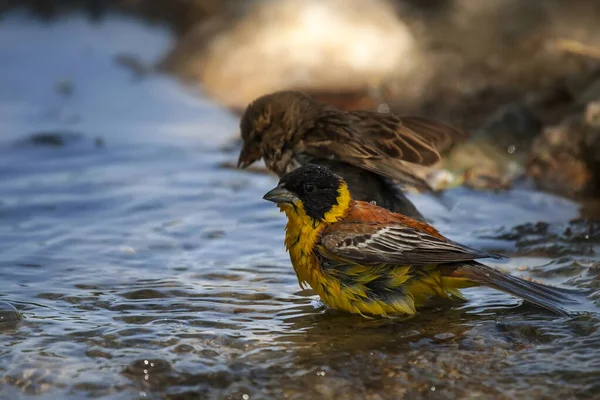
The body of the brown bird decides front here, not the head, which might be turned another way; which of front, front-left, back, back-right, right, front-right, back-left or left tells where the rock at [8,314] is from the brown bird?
front-left

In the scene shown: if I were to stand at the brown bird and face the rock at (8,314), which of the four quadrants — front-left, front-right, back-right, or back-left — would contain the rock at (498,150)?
back-right

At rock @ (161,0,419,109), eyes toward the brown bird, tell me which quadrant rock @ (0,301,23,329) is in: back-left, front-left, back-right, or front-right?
front-right

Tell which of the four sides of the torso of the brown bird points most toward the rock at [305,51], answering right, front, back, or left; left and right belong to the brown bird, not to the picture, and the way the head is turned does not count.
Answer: right

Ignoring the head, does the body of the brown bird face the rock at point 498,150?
no

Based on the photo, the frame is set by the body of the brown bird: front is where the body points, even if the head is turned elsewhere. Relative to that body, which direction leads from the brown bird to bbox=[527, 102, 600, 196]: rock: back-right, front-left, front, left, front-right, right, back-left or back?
back-right

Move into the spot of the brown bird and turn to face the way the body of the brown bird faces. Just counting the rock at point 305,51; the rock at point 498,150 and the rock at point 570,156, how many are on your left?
0

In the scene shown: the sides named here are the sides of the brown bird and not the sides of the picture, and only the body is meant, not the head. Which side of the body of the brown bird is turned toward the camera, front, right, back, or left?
left
